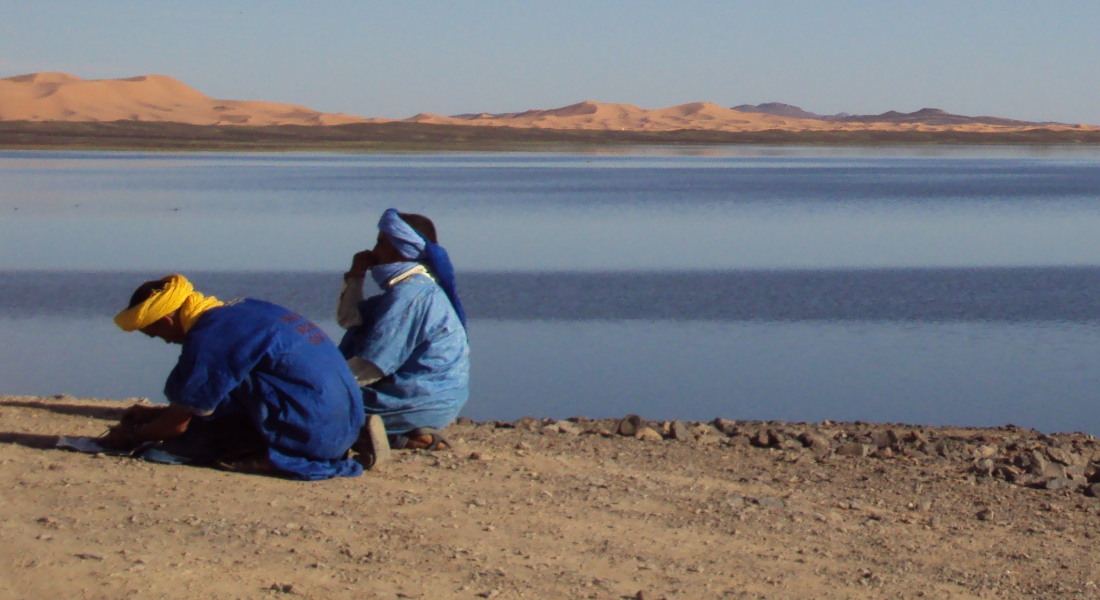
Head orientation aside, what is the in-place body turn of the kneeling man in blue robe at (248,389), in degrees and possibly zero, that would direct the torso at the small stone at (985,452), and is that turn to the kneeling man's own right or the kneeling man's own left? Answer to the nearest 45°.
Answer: approximately 180°

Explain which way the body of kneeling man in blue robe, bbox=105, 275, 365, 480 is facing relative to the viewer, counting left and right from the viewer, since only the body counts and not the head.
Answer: facing to the left of the viewer

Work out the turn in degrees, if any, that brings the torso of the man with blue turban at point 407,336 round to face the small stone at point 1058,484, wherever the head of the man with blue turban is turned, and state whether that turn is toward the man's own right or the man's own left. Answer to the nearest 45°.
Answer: approximately 180°

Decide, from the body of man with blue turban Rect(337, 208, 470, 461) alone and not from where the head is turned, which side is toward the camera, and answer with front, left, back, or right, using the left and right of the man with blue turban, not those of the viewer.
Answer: left

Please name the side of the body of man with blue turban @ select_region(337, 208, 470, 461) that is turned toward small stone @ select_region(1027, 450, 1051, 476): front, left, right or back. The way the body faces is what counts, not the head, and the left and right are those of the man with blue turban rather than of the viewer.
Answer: back

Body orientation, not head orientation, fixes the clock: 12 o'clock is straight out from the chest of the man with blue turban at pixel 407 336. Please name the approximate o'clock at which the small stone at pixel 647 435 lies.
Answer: The small stone is roughly at 5 o'clock from the man with blue turban.

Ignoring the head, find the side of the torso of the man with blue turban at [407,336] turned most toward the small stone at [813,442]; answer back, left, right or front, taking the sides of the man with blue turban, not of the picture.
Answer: back

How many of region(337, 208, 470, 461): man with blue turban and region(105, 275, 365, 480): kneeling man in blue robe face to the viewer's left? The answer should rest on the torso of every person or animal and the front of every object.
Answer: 2

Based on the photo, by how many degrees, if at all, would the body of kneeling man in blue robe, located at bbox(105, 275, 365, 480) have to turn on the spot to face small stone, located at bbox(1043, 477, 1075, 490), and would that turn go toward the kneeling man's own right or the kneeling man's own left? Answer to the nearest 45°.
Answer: approximately 180°

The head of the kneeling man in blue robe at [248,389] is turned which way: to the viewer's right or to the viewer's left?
to the viewer's left

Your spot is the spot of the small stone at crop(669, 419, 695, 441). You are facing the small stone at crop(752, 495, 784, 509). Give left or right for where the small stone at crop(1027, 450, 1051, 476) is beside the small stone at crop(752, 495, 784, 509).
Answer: left
